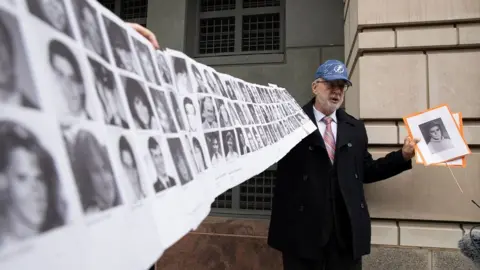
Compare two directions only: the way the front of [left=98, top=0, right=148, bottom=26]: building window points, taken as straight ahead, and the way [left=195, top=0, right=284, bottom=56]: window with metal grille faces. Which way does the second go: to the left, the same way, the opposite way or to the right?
the same way

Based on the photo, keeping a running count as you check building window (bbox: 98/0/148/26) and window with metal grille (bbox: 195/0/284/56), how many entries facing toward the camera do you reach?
2

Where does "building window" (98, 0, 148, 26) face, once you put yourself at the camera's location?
facing the viewer

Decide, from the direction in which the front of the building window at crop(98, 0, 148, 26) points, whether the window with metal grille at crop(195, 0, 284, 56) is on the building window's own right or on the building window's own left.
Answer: on the building window's own left

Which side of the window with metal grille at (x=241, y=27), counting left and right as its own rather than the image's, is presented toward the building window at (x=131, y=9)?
right
